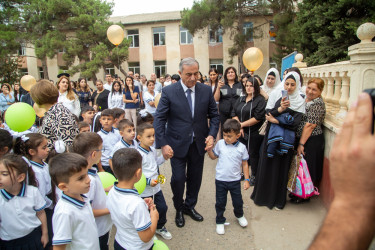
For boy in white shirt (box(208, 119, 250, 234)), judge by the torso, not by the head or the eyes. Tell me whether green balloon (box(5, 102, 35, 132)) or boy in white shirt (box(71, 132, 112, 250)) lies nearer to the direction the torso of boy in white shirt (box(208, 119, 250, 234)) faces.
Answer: the boy in white shirt

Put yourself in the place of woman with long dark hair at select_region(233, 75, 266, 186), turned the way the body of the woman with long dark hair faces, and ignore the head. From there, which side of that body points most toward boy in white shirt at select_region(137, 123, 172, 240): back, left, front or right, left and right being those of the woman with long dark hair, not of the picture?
front

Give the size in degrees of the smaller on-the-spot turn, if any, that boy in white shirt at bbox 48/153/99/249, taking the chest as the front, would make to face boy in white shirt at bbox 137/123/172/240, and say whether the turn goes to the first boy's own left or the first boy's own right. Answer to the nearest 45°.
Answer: approximately 90° to the first boy's own left

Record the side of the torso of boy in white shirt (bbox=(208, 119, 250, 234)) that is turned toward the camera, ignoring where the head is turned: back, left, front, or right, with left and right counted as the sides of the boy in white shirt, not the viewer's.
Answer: front

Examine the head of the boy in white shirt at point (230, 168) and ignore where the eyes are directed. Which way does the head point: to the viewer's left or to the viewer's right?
to the viewer's left

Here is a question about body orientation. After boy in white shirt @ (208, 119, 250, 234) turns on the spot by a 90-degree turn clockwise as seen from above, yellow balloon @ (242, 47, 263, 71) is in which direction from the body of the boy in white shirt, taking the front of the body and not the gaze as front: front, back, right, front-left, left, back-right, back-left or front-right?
right

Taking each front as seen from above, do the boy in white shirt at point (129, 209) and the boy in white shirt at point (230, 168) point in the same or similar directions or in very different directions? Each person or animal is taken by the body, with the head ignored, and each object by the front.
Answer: very different directions

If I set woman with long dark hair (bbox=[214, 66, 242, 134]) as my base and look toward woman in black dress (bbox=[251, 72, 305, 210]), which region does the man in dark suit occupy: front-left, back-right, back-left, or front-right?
front-right

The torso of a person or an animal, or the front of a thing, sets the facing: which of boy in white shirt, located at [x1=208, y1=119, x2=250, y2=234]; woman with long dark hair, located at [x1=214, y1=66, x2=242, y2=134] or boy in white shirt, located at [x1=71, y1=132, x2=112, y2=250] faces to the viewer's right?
boy in white shirt, located at [x1=71, y1=132, x2=112, y2=250]

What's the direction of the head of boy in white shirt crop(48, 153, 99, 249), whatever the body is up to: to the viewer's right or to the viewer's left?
to the viewer's right

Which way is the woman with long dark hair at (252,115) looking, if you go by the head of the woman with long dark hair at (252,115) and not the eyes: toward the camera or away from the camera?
toward the camera

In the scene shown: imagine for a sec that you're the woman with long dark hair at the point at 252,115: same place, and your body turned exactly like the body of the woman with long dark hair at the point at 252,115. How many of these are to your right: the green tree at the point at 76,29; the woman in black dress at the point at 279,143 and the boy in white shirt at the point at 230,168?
1

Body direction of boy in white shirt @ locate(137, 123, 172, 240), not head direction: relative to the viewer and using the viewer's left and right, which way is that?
facing the viewer and to the right of the viewer

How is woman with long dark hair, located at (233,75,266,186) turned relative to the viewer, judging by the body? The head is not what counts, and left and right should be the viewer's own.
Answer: facing the viewer and to the left of the viewer

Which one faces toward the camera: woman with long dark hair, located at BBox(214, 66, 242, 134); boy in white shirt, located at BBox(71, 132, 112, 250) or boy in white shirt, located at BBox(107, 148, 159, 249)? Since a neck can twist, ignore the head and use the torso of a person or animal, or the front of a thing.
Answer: the woman with long dark hair

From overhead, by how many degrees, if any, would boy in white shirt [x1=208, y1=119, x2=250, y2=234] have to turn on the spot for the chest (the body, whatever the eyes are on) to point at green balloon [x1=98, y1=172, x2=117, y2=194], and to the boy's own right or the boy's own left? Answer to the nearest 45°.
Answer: approximately 45° to the boy's own right

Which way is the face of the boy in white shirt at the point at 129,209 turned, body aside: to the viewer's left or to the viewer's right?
to the viewer's right
